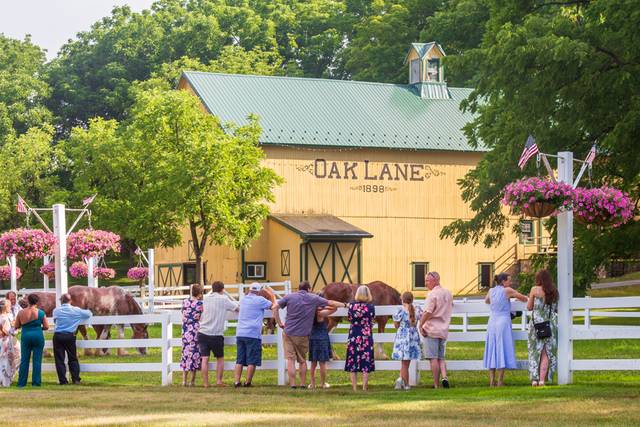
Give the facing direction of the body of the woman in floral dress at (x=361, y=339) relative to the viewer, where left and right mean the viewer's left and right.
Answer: facing away from the viewer

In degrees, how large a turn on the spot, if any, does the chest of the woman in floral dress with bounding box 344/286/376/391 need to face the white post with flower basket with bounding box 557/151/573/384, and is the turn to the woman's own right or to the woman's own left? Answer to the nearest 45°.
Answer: approximately 90° to the woman's own right

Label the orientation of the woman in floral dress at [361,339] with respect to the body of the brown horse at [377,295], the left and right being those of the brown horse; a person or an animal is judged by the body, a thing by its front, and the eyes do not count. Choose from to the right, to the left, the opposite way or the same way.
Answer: to the right

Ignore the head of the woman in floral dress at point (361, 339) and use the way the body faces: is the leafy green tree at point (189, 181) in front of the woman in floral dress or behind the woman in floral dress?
in front

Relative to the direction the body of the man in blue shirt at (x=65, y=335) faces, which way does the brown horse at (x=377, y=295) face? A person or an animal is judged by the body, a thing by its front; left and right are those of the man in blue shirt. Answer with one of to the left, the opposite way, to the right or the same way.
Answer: to the left

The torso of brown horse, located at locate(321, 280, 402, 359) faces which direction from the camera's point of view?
to the viewer's left

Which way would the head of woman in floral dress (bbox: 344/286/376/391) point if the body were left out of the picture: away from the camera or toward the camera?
away from the camera

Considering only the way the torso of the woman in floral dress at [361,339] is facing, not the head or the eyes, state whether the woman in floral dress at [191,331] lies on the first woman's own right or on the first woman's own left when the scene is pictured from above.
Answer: on the first woman's own left

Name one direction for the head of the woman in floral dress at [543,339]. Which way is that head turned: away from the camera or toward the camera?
away from the camera
